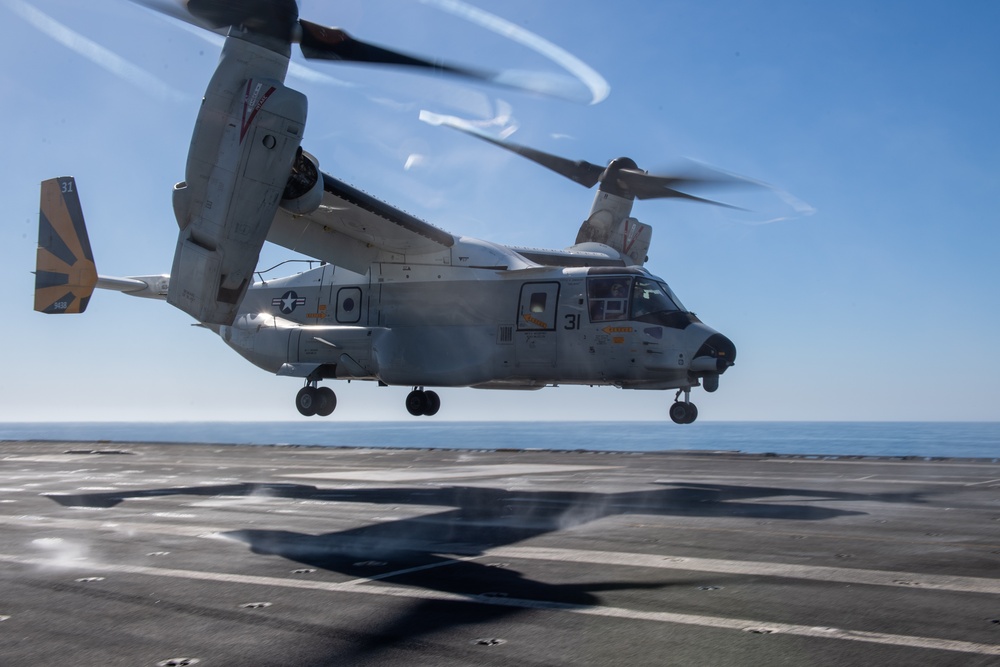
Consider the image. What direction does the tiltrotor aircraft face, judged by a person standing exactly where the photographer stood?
facing the viewer and to the right of the viewer
